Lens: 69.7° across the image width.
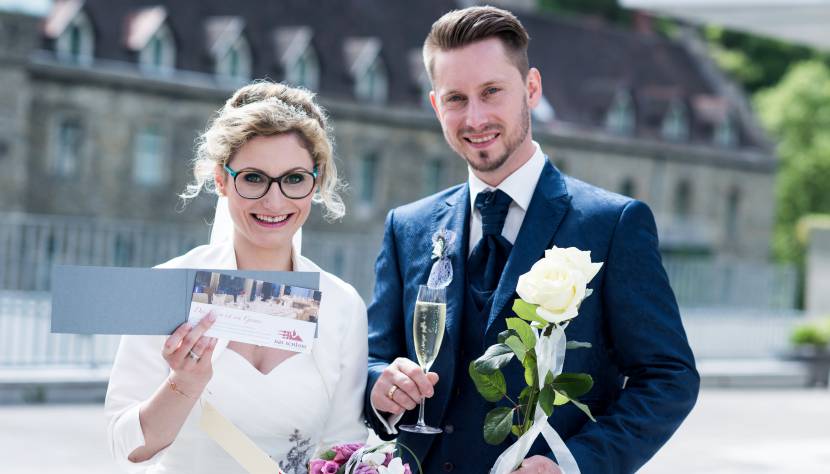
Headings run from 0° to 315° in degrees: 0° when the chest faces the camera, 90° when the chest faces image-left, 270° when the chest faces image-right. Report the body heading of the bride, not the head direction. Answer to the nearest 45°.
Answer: approximately 0°

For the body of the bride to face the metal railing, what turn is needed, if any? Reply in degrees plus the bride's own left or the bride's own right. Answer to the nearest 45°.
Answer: approximately 180°

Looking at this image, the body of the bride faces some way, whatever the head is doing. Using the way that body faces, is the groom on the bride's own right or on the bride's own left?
on the bride's own left

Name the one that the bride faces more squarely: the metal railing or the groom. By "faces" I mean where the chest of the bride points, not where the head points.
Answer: the groom

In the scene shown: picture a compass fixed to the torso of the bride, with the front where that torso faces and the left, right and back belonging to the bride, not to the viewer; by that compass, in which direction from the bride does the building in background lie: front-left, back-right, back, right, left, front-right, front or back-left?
back
